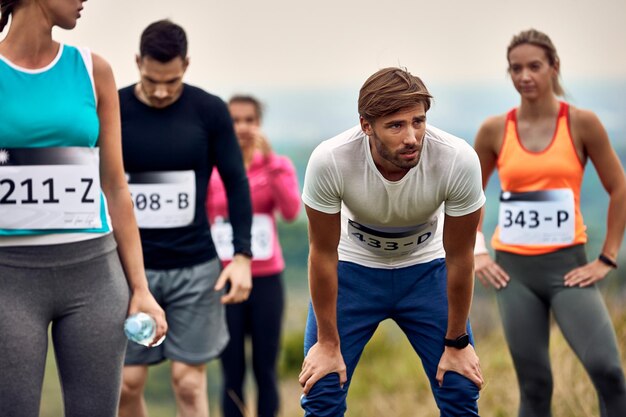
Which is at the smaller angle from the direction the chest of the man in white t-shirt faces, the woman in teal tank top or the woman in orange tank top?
the woman in teal tank top

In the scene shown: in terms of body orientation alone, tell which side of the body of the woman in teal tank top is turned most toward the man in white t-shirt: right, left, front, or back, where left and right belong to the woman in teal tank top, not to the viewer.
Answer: left

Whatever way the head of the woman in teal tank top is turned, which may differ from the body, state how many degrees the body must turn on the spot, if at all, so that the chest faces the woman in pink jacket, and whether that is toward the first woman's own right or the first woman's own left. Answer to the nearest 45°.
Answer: approximately 135° to the first woman's own left

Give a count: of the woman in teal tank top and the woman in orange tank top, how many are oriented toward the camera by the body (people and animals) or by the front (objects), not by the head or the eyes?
2

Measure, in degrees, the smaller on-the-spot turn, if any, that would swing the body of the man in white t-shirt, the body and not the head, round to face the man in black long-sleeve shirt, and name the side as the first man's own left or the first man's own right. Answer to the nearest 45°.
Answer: approximately 135° to the first man's own right

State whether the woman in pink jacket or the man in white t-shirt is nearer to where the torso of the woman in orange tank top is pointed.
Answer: the man in white t-shirt

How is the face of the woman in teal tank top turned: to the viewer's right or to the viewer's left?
to the viewer's right
